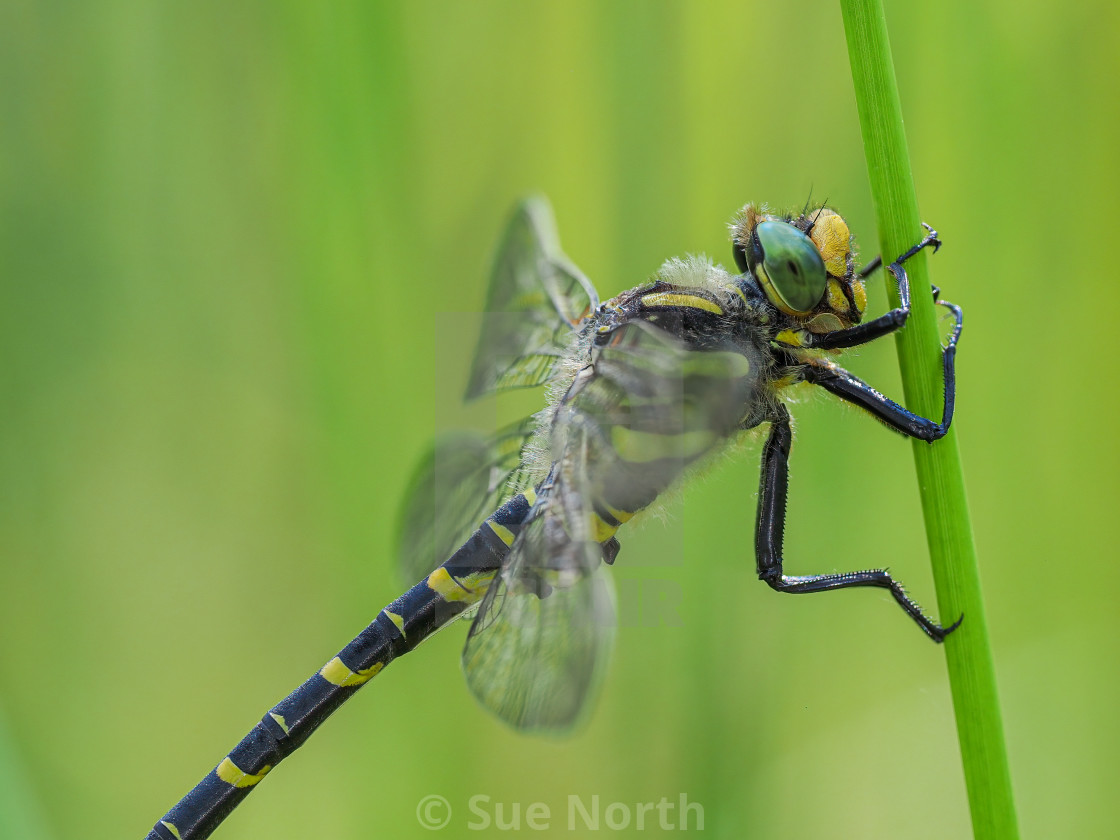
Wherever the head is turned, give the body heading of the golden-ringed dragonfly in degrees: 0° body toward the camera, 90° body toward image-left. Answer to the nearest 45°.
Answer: approximately 270°
